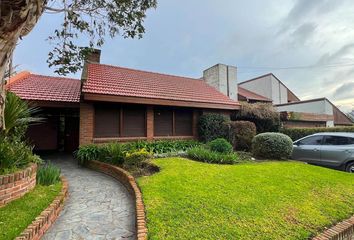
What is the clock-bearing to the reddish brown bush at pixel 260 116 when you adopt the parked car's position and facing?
The reddish brown bush is roughly at 12 o'clock from the parked car.

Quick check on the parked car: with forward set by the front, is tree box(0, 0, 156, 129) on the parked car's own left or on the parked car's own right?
on the parked car's own left

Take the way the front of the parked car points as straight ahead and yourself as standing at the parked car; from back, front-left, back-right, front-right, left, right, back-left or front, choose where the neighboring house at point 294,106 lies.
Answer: front-right

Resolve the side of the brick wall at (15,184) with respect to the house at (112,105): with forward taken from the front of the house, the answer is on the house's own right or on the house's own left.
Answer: on the house's own right

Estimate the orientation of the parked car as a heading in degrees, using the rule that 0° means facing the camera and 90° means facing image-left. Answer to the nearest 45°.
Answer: approximately 135°

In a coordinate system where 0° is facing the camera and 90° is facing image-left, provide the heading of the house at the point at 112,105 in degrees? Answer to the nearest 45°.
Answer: approximately 315°

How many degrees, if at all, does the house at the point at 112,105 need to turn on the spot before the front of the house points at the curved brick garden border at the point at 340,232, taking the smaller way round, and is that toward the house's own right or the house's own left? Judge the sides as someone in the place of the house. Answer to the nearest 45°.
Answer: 0° — it already faces it
